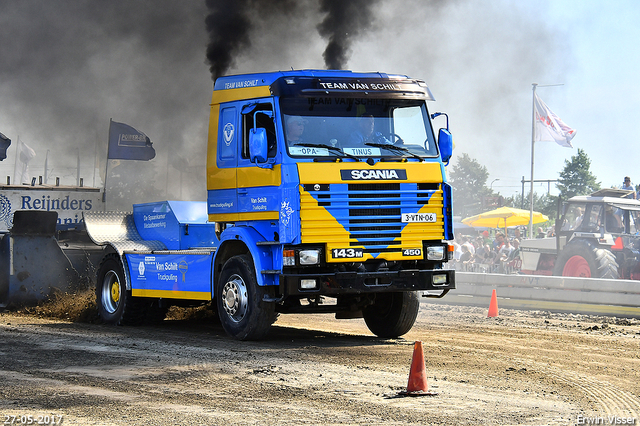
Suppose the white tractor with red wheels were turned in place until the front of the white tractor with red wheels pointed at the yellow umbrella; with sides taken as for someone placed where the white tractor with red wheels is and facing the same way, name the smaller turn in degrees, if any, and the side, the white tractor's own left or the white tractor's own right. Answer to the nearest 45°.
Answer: approximately 45° to the white tractor's own right

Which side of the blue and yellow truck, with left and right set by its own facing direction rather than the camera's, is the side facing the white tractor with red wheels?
left

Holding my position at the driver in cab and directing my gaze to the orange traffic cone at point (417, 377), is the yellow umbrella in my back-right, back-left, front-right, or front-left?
back-left

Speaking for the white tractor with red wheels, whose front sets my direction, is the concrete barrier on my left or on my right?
on my left

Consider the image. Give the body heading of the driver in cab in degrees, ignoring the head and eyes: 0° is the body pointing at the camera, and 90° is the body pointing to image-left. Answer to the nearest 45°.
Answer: approximately 315°

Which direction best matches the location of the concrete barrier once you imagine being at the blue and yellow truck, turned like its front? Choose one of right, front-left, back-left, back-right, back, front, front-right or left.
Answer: left

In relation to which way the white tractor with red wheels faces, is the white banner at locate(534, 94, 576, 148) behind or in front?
in front

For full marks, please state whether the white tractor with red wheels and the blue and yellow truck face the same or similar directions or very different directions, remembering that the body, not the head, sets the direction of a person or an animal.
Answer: very different directions

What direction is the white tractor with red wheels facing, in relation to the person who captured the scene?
facing away from the viewer and to the left of the viewer

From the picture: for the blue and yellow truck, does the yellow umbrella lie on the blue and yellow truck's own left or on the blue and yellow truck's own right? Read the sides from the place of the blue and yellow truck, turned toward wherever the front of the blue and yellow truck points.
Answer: on the blue and yellow truck's own left

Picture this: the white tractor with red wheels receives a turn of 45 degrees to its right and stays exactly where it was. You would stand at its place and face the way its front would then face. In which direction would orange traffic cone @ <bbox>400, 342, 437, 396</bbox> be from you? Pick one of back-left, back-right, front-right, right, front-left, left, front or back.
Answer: back
